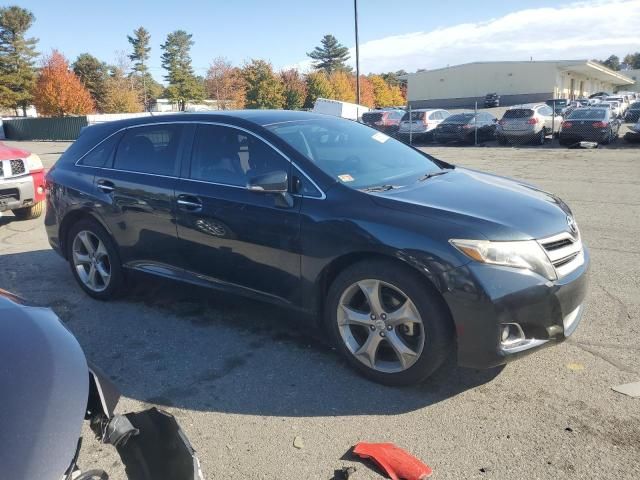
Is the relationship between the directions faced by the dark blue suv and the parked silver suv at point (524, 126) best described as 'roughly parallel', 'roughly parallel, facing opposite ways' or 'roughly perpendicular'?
roughly perpendicular

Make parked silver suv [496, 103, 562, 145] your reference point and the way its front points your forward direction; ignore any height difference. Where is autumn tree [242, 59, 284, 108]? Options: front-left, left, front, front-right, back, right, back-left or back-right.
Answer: left

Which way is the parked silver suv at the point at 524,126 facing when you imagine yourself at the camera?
facing away from the viewer and to the right of the viewer

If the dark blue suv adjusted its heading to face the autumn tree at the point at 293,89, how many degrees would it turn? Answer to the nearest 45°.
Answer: approximately 135° to its left

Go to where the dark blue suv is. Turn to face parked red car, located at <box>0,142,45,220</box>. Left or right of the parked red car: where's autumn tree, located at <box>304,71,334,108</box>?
right

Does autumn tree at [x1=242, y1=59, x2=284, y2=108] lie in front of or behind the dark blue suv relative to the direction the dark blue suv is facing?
behind

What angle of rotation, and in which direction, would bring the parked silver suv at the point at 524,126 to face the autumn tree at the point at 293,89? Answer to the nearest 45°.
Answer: approximately 90° to its left

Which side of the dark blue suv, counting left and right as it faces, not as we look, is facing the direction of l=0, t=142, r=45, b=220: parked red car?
back

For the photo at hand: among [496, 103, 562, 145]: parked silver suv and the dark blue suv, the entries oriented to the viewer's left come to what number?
0

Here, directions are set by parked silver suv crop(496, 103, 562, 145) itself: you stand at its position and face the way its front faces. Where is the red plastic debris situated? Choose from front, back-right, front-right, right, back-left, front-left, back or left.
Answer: back-right
